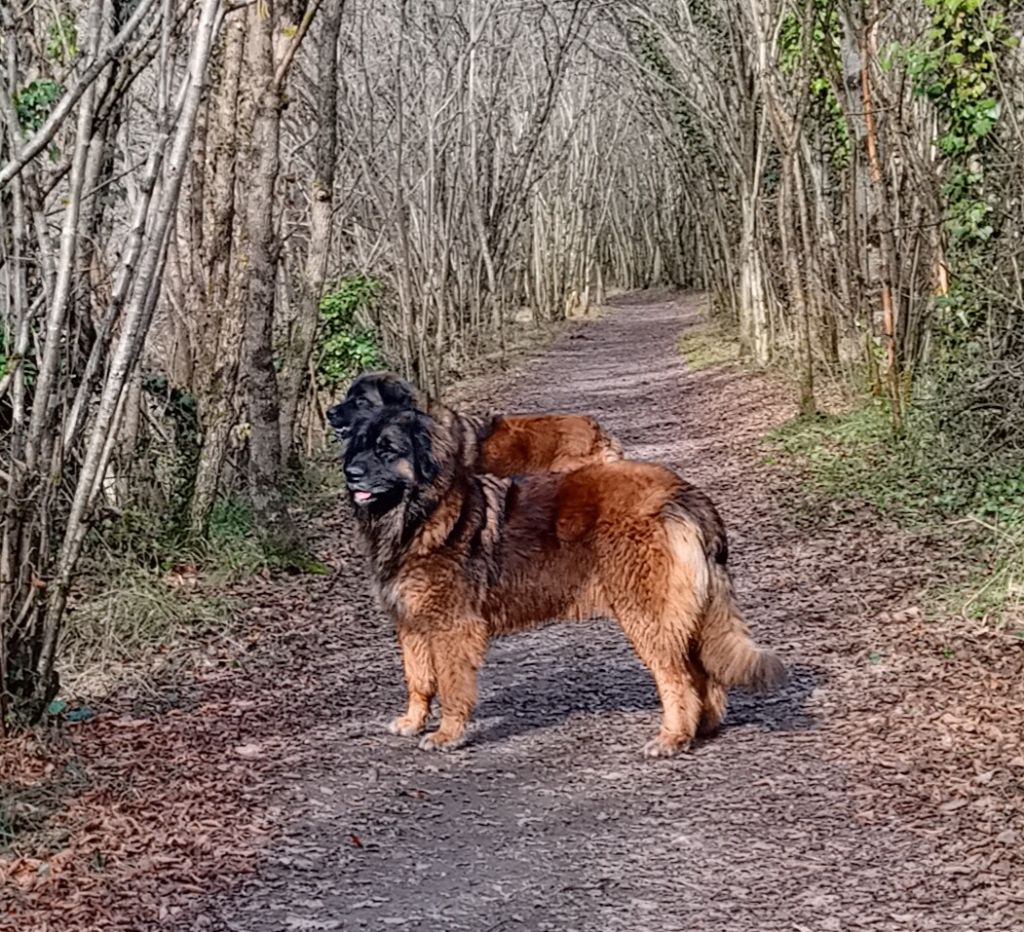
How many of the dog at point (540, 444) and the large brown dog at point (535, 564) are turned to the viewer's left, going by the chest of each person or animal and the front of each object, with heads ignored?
2

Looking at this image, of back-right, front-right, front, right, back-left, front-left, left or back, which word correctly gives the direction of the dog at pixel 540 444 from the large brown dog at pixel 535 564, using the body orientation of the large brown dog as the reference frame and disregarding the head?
right

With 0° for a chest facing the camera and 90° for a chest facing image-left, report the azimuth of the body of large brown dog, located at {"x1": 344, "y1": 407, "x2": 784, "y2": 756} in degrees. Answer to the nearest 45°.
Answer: approximately 90°

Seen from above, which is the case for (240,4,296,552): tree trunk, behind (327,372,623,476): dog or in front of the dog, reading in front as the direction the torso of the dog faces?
in front

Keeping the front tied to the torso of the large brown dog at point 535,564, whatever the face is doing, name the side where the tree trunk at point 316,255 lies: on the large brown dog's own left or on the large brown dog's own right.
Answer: on the large brown dog's own right

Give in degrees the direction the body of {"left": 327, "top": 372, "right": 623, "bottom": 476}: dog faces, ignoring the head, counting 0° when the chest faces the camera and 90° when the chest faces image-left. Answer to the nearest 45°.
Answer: approximately 90°

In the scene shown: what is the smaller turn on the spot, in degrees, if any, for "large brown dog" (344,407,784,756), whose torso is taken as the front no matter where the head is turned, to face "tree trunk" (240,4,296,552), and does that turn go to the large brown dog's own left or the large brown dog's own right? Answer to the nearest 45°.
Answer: approximately 45° to the large brown dog's own right

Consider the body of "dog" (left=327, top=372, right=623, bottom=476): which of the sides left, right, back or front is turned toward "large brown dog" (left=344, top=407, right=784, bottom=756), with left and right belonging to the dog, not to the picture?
left
